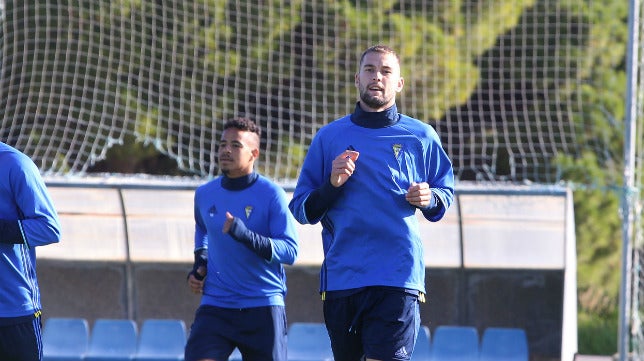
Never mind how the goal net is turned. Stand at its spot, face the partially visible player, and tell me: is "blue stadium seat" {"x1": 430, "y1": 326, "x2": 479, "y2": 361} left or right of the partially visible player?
left

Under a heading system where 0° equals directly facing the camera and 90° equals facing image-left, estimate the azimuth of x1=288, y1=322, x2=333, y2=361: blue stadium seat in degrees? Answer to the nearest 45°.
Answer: approximately 0°

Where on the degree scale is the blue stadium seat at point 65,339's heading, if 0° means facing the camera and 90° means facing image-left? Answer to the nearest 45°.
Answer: approximately 0°

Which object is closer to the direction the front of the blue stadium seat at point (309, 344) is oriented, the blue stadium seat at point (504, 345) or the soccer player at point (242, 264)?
the soccer player

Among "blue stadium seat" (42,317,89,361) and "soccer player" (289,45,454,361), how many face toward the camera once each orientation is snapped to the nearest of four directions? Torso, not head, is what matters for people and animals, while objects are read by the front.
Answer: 2

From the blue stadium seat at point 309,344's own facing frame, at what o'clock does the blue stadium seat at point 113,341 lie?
the blue stadium seat at point 113,341 is roughly at 3 o'clock from the blue stadium seat at point 309,344.

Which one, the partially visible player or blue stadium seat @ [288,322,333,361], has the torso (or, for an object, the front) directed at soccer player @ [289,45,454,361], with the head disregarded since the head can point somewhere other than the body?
the blue stadium seat

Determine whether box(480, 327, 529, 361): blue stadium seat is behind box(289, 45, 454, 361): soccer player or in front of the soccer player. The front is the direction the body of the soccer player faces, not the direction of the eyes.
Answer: behind

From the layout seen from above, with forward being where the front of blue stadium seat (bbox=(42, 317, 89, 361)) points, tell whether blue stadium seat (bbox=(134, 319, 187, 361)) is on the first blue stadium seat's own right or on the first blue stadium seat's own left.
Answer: on the first blue stadium seat's own left
